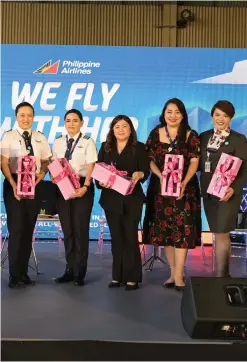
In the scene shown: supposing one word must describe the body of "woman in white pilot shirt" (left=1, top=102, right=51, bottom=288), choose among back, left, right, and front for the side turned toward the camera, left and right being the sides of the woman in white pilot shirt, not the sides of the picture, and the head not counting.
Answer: front

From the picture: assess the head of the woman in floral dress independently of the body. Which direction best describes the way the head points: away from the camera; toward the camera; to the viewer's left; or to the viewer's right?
toward the camera

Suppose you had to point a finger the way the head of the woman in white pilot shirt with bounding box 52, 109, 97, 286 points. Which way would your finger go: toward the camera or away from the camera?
toward the camera

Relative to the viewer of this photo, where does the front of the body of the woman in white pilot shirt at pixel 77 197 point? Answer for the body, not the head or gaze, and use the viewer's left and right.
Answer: facing the viewer and to the left of the viewer

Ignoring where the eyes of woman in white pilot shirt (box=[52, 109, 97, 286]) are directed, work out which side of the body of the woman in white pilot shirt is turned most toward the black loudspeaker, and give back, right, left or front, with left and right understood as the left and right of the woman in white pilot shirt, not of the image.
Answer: left

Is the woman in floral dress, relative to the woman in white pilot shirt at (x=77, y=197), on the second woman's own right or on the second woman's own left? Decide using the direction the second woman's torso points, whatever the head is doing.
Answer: on the second woman's own left

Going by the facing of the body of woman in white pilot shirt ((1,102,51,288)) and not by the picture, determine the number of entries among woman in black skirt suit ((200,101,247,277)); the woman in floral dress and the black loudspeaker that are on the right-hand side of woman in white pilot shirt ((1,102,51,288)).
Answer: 0

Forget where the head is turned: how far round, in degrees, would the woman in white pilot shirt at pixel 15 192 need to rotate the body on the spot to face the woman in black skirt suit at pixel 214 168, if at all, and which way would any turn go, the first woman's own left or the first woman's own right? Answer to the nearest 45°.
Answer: approximately 90° to the first woman's own left

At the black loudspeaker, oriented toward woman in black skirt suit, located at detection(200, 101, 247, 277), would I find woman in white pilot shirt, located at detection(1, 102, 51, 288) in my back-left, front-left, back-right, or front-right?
front-left

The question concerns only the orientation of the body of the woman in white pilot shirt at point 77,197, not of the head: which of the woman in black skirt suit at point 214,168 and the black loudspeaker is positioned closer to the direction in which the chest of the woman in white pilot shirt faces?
the black loudspeaker

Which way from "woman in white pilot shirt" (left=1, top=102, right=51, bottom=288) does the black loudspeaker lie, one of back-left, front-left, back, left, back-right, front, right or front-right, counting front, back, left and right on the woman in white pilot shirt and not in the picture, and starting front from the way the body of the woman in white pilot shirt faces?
front-left

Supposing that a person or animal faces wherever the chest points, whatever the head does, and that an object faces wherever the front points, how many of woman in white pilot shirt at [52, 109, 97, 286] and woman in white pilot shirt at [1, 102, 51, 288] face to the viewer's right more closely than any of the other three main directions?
0

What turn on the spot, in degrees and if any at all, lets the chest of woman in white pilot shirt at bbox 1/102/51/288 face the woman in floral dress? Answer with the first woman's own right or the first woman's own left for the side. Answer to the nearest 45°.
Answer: approximately 90° to the first woman's own left

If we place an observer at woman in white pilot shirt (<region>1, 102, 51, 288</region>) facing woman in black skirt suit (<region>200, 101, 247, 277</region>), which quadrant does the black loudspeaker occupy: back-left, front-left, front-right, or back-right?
front-right

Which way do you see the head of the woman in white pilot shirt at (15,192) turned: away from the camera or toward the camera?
toward the camera

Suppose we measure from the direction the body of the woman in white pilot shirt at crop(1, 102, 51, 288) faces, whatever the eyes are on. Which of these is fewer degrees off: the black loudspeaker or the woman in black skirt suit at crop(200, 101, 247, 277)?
the black loudspeaker
